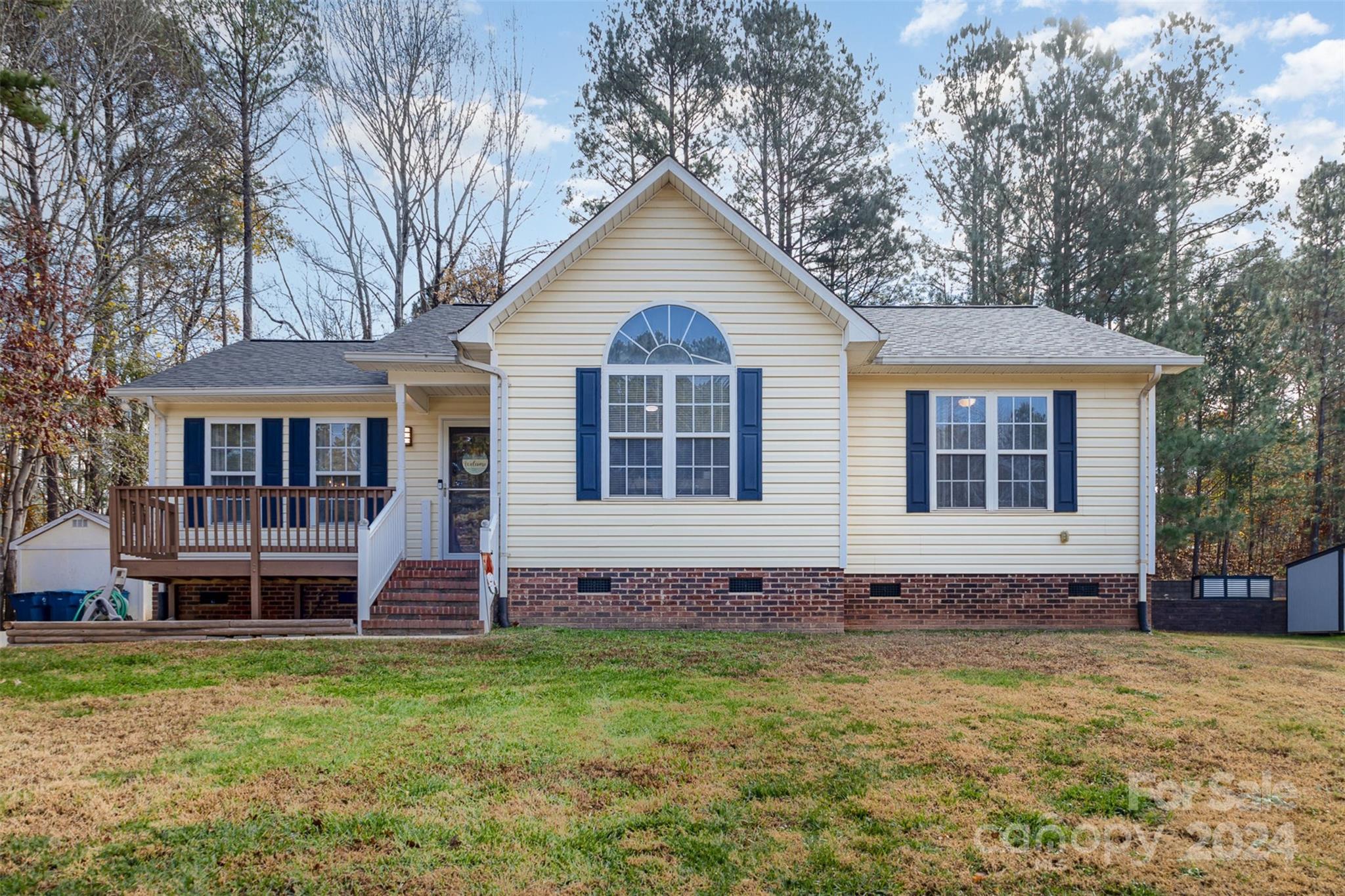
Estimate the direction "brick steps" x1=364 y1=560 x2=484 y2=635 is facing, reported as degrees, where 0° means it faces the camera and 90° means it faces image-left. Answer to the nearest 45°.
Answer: approximately 0°

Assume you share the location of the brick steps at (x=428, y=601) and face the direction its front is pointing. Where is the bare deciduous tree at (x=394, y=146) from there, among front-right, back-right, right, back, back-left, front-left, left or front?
back

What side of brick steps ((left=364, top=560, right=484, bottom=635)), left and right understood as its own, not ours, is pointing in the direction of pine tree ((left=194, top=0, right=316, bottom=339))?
back

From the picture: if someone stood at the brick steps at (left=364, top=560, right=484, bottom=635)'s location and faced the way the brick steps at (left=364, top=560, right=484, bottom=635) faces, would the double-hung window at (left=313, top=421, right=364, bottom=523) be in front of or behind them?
behind

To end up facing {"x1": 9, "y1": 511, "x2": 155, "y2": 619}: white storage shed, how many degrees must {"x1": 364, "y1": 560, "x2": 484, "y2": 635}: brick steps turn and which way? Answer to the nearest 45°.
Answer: approximately 135° to its right
